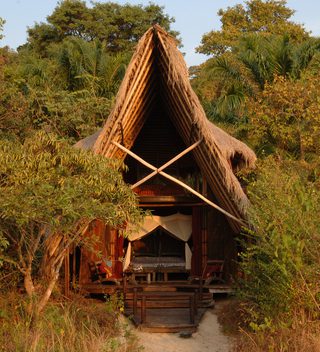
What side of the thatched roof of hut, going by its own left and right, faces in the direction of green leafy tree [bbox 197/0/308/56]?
back

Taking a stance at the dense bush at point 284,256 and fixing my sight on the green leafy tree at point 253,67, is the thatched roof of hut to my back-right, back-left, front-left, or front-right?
front-left

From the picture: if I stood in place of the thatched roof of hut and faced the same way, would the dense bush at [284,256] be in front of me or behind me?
in front

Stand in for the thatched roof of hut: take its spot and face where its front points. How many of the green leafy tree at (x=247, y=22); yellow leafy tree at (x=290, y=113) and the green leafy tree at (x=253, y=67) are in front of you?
0

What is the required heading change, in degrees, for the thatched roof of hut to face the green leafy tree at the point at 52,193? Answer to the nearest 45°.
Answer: approximately 45° to its right

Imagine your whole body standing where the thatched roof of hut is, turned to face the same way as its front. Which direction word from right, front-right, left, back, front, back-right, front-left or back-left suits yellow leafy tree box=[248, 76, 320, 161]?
back-left

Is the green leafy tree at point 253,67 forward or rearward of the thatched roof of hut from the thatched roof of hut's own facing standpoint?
rearward

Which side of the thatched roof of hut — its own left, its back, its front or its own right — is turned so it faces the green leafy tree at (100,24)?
back

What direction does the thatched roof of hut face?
toward the camera
